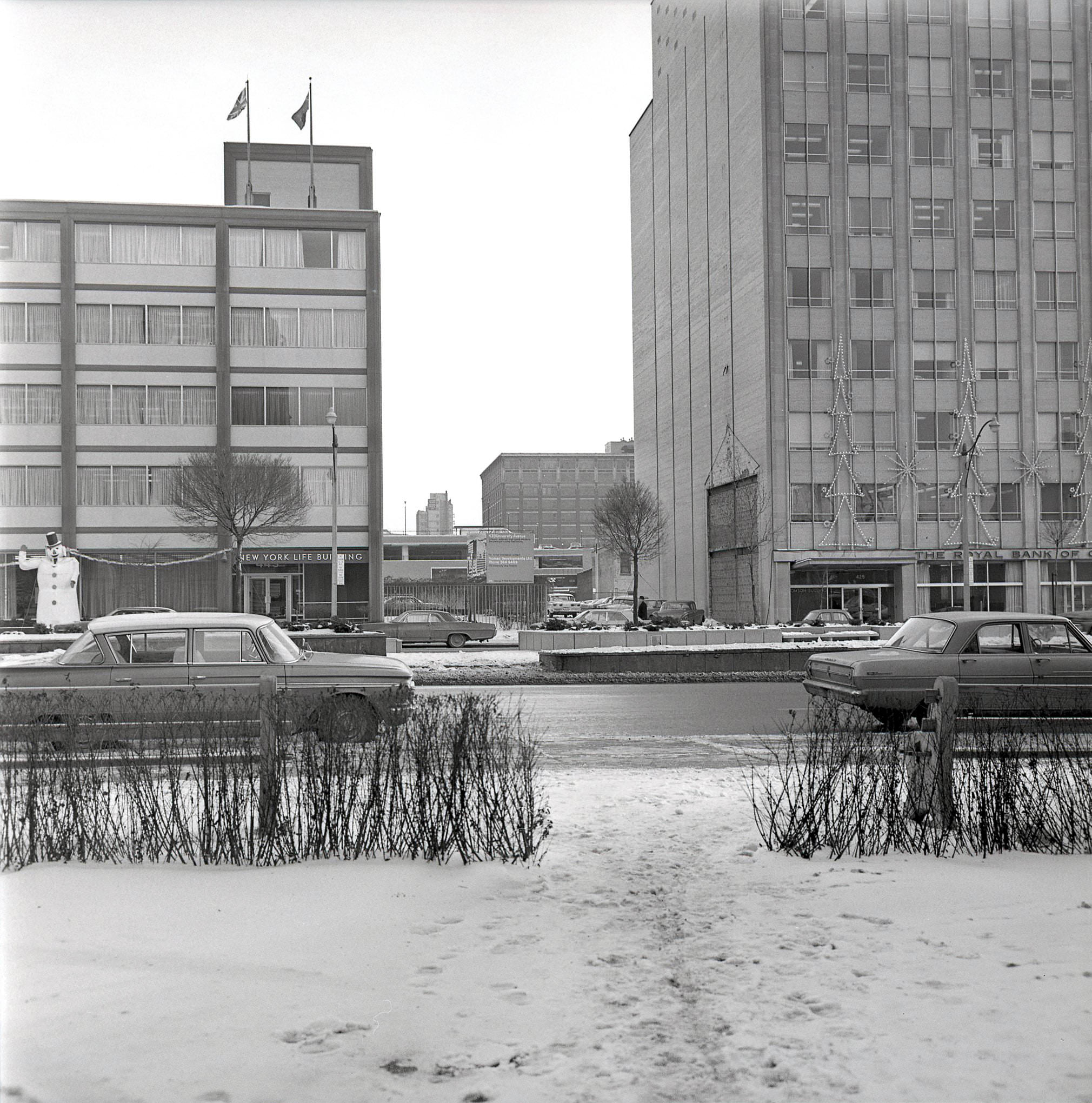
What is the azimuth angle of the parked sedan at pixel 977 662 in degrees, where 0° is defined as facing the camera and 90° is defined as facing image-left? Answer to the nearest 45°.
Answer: approximately 225°

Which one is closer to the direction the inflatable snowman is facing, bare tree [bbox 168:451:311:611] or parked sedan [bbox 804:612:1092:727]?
the parked sedan

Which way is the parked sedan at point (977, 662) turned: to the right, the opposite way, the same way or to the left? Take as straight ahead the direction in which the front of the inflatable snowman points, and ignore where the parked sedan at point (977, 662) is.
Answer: to the left

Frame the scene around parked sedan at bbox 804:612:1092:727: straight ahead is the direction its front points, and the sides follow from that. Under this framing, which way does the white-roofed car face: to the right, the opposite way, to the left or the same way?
the same way

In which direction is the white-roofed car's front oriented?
to the viewer's right

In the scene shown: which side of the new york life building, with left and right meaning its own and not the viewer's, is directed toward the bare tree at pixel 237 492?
front

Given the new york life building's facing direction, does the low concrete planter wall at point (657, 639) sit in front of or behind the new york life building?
in front

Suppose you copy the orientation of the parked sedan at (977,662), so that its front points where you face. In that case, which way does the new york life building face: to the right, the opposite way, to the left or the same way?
to the right

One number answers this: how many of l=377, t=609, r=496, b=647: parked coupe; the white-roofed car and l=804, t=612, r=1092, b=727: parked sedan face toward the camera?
0

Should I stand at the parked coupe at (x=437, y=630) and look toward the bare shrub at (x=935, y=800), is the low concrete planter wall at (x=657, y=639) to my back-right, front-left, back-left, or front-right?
front-left

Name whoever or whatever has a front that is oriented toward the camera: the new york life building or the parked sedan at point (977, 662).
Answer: the new york life building

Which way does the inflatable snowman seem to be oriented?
toward the camera

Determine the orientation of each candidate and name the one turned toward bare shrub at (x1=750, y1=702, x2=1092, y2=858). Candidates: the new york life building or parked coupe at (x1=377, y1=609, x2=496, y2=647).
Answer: the new york life building

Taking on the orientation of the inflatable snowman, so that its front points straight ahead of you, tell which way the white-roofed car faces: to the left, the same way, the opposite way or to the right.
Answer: to the left
